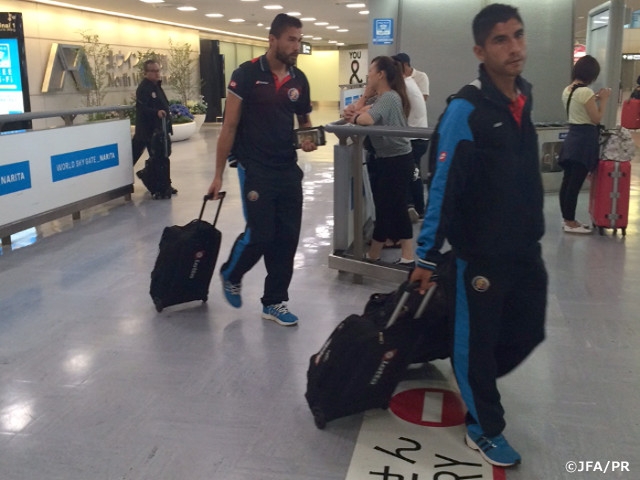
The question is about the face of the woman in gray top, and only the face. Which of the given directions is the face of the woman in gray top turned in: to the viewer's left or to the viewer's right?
to the viewer's left

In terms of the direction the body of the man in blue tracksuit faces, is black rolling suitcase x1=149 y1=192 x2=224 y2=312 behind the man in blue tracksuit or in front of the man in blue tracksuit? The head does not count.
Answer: behind

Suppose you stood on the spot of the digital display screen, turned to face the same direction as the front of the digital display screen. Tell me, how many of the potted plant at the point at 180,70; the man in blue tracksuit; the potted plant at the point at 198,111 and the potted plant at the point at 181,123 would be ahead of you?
1

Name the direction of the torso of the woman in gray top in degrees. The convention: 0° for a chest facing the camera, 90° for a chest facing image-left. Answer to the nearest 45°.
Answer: approximately 90°

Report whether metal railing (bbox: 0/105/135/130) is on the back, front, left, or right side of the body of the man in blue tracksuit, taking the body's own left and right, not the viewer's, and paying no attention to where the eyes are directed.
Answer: back

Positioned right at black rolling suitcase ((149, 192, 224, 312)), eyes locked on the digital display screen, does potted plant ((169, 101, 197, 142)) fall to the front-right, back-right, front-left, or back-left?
front-right

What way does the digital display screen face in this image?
toward the camera

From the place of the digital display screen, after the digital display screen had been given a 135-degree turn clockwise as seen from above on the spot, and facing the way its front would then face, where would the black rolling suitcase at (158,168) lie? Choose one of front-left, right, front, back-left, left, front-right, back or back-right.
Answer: back

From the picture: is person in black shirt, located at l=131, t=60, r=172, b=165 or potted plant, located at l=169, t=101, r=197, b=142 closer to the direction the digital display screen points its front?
the person in black shirt

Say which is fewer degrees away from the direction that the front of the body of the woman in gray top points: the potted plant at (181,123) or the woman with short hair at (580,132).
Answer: the potted plant

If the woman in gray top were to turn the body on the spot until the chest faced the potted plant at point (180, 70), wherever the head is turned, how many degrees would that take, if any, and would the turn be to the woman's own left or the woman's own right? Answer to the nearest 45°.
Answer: approximately 90° to the woman's own right

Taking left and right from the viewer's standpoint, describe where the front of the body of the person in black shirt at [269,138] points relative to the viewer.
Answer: facing the viewer and to the right of the viewer

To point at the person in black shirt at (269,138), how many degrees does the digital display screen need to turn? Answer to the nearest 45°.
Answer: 0° — it already faces them

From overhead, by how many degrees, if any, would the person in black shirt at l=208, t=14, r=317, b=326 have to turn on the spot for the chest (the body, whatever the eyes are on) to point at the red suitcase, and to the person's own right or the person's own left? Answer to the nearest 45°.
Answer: approximately 90° to the person's own left
